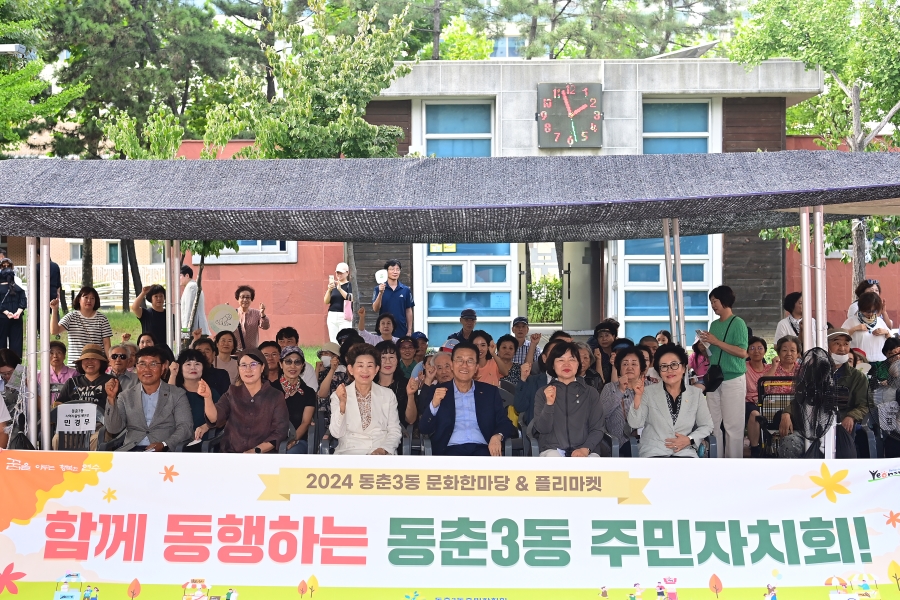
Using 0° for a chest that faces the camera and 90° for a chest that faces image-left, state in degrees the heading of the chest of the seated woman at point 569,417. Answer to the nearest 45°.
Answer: approximately 0°

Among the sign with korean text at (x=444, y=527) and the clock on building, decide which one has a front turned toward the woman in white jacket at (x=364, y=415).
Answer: the clock on building

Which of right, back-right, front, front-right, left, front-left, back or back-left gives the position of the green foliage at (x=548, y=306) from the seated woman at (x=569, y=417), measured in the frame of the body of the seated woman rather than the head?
back

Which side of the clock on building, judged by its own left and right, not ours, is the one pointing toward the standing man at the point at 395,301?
front

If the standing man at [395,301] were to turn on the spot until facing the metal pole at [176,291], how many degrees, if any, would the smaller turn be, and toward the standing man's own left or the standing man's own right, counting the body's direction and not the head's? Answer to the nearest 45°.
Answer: approximately 45° to the standing man's own right

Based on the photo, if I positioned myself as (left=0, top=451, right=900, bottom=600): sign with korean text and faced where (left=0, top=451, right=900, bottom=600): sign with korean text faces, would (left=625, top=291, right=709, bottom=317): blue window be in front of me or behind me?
behind

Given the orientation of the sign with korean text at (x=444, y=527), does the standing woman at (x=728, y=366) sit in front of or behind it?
behind

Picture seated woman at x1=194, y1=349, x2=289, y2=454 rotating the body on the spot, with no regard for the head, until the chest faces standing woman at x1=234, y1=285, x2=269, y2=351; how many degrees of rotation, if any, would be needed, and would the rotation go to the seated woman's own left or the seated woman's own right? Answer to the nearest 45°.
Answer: approximately 180°

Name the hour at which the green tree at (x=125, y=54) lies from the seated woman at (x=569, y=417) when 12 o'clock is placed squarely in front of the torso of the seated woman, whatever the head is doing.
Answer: The green tree is roughly at 5 o'clock from the seated woman.

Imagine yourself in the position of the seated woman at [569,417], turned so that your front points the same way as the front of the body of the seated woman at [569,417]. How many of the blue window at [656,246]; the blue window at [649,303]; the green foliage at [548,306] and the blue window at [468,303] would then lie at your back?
4

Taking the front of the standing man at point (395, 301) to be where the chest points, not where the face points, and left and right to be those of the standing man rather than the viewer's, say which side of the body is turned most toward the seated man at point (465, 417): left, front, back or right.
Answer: front

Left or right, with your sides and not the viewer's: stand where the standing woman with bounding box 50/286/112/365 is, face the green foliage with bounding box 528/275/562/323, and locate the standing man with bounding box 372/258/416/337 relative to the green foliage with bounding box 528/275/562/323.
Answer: right

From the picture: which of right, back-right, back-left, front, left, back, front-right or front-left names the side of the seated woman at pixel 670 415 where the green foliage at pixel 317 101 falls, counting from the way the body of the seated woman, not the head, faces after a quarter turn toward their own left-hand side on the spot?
back-left
